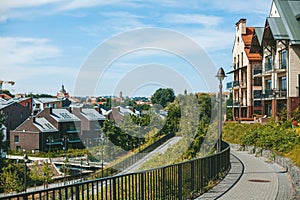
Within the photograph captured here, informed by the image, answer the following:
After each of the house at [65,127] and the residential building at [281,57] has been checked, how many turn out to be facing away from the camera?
0

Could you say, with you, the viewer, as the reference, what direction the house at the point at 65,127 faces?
facing the viewer and to the right of the viewer

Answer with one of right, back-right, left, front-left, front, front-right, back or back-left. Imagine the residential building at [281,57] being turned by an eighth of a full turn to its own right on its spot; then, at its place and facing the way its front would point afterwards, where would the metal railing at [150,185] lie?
left

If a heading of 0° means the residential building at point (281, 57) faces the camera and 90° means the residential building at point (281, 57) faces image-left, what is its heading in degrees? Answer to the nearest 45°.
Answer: approximately 45°
